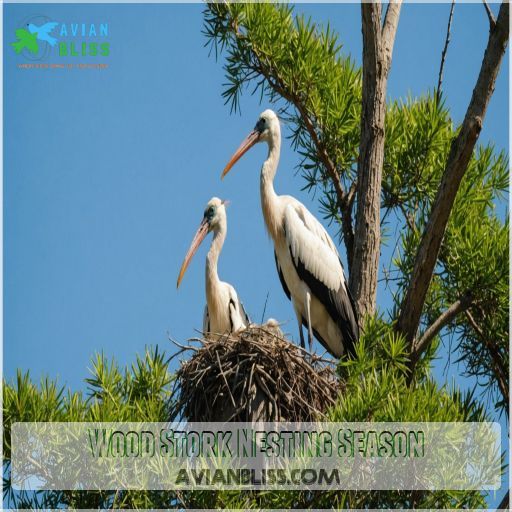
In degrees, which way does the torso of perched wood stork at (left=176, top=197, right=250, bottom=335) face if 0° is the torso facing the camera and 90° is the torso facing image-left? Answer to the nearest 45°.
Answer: approximately 45°

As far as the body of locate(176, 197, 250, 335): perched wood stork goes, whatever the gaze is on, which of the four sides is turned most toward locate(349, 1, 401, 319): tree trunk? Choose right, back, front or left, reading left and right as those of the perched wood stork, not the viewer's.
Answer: back

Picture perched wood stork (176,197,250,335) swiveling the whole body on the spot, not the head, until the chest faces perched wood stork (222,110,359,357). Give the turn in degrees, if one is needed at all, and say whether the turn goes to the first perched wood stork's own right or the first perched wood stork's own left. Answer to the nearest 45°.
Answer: approximately 90° to the first perched wood stork's own left
